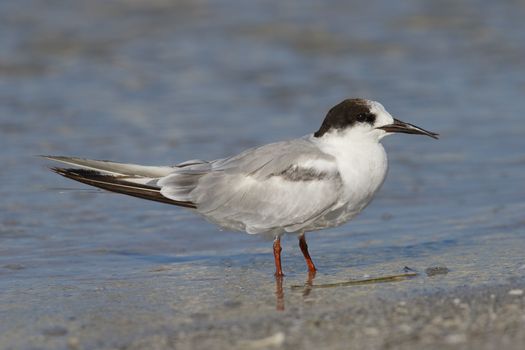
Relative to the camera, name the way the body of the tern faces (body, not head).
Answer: to the viewer's right
